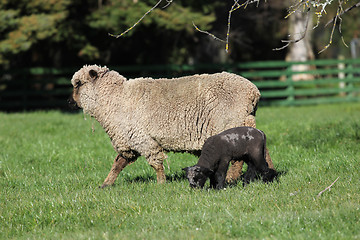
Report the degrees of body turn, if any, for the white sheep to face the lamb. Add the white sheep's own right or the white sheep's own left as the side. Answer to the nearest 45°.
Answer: approximately 135° to the white sheep's own left

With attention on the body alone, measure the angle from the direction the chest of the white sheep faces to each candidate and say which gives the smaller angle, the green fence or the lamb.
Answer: the green fence

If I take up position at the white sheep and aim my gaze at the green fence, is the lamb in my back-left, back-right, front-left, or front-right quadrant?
back-right

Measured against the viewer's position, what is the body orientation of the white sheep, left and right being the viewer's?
facing to the left of the viewer

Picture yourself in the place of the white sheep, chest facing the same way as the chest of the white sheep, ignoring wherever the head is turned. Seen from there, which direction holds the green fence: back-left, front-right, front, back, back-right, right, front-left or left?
right
